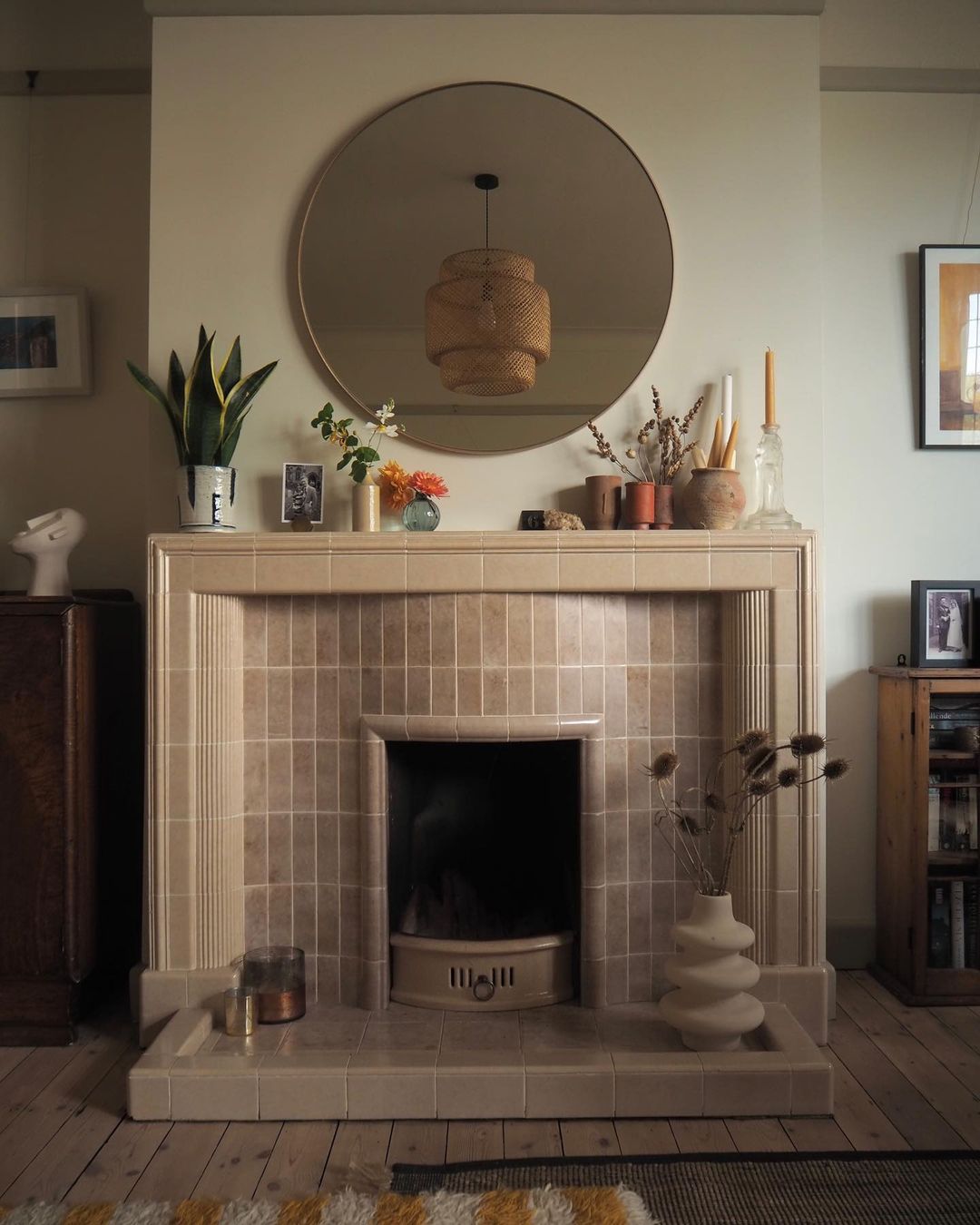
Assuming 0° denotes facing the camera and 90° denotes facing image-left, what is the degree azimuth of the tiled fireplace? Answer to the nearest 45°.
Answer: approximately 0°

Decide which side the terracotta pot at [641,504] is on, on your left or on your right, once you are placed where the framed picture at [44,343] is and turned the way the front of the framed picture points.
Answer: on your left

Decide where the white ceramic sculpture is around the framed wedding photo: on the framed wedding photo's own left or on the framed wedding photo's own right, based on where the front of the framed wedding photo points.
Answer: on the framed wedding photo's own right

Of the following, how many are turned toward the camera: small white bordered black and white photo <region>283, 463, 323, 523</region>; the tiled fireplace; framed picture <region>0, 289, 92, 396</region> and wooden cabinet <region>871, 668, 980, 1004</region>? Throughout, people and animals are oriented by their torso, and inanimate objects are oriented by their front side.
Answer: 4

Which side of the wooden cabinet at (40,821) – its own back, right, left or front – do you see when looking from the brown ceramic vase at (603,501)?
left

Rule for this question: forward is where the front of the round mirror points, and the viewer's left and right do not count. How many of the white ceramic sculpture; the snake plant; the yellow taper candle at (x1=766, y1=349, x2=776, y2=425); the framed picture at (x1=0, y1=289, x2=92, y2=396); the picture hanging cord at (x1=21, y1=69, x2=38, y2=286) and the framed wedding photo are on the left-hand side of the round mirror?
2

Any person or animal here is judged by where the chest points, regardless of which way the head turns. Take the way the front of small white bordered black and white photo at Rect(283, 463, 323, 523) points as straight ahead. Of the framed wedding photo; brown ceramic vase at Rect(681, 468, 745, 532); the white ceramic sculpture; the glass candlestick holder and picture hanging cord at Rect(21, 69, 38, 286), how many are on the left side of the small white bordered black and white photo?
3

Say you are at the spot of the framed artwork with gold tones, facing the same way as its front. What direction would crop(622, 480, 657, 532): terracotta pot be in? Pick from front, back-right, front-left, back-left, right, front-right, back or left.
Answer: front-right

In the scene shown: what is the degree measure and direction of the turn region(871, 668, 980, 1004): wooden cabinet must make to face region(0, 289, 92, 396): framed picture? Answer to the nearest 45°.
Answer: approximately 90° to its right

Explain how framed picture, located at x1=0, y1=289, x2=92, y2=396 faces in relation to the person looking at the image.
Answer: facing the viewer
